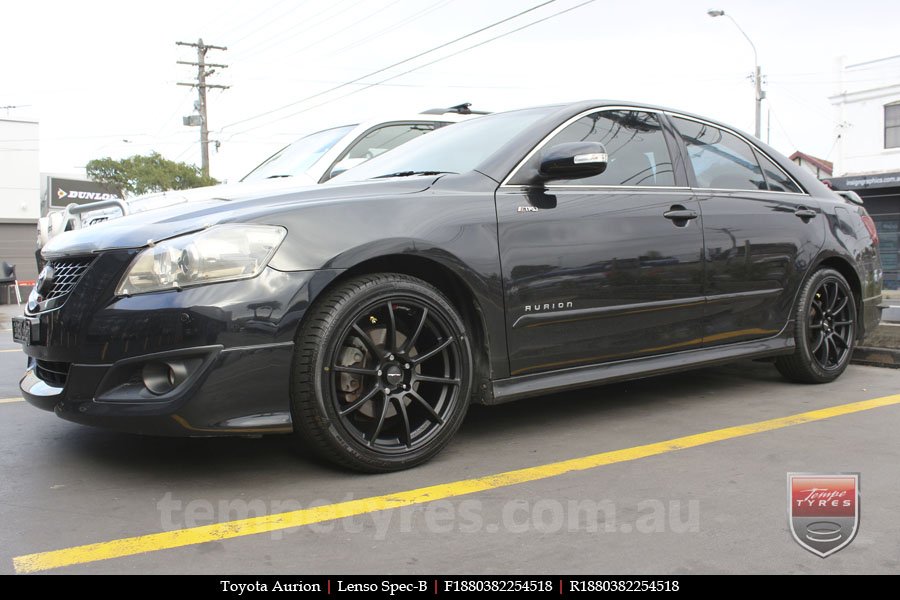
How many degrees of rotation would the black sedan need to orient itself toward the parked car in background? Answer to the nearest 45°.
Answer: approximately 135° to its right

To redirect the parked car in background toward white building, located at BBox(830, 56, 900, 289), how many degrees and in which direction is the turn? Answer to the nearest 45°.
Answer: approximately 180°

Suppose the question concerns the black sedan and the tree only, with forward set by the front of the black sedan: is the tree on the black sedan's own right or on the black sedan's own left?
on the black sedan's own right

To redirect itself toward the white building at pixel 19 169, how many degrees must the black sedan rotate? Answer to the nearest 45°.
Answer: approximately 90° to its right

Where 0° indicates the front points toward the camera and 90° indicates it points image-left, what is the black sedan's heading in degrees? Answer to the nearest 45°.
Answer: approximately 45°

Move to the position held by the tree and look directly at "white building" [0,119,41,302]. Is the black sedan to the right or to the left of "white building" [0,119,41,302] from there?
left

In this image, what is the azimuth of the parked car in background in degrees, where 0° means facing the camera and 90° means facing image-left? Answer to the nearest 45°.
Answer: approximately 45°
